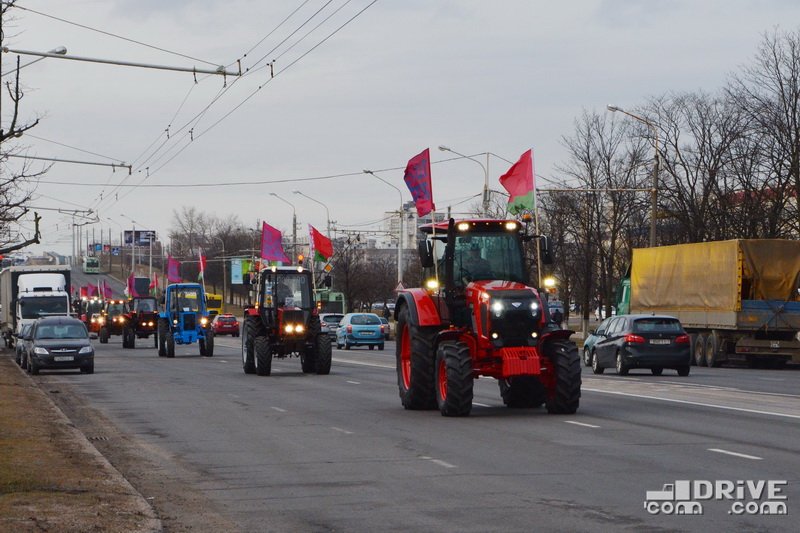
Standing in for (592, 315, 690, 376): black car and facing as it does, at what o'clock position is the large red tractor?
The large red tractor is roughly at 8 o'clock from the black car.

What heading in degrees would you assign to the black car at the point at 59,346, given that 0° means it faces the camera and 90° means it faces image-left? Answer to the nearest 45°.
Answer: approximately 0°

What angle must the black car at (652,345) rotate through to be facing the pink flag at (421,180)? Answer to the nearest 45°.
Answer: approximately 90° to its left

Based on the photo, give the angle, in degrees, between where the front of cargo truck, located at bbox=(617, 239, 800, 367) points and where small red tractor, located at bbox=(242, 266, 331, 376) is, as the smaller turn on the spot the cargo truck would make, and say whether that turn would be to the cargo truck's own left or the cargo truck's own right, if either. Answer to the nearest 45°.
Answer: approximately 90° to the cargo truck's own left

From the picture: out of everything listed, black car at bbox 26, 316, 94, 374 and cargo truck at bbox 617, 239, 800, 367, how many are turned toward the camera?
1

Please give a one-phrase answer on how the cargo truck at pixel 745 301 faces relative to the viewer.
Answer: facing away from the viewer and to the left of the viewer

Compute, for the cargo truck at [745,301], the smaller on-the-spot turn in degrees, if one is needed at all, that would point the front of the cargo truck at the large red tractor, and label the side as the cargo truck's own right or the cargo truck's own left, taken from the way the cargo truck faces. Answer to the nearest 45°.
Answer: approximately 135° to the cargo truck's own left

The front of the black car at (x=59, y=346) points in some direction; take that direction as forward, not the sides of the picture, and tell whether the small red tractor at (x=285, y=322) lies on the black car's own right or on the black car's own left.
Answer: on the black car's own left

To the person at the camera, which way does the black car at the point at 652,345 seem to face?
facing away from the viewer and to the left of the viewer

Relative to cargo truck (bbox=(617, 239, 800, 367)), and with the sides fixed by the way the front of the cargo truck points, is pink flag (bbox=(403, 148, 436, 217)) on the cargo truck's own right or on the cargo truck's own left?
on the cargo truck's own left

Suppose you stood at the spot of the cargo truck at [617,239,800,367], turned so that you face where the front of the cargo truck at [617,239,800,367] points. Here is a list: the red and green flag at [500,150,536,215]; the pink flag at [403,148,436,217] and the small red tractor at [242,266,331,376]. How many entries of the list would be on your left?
3

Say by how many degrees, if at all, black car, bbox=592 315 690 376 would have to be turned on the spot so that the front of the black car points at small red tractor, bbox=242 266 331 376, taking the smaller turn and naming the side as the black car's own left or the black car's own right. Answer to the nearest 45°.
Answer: approximately 45° to the black car's own left

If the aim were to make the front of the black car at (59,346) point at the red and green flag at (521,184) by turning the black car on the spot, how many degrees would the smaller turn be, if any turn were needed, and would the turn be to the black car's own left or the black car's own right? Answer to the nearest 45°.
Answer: approximately 90° to the black car's own left

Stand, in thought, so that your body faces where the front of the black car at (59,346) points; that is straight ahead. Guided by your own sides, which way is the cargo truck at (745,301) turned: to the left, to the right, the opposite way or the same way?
the opposite way
